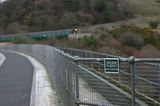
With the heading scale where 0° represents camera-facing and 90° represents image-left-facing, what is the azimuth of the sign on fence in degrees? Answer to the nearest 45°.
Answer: approximately 0°
